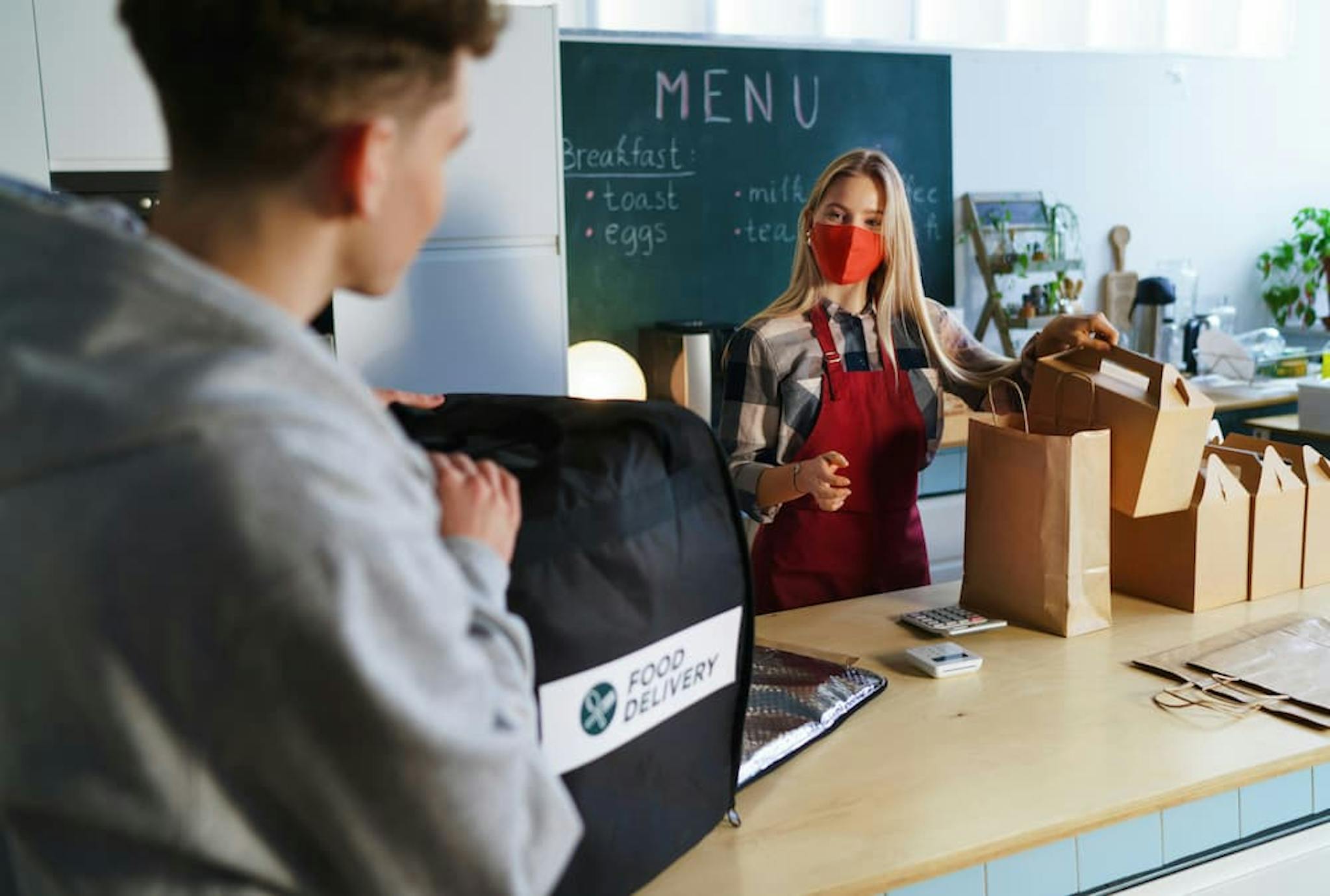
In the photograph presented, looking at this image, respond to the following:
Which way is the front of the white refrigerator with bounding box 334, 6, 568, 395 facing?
toward the camera

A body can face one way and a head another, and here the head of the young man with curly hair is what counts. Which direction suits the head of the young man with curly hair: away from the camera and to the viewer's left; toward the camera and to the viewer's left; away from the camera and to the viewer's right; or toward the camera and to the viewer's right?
away from the camera and to the viewer's right

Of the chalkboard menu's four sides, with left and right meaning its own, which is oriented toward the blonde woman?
front

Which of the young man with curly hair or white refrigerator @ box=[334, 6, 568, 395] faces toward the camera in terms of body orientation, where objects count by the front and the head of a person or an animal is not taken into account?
the white refrigerator

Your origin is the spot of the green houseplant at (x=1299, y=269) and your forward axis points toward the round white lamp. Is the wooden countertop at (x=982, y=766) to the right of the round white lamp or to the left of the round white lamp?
left

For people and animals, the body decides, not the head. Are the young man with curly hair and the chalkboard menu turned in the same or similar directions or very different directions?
very different directions

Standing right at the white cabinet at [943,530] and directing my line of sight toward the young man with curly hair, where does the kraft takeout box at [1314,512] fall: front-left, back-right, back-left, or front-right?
front-left

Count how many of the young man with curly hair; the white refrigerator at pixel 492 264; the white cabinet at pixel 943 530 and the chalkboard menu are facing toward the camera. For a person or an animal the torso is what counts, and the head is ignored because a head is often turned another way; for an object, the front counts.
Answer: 3

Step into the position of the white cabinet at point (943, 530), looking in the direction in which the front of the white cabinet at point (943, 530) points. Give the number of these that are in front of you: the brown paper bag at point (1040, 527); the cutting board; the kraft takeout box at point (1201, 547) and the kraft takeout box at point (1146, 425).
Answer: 3

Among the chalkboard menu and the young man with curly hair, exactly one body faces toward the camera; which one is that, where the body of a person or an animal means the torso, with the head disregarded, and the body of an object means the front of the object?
the chalkboard menu

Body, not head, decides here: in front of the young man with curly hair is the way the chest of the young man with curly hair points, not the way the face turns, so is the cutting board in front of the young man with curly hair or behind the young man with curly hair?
in front

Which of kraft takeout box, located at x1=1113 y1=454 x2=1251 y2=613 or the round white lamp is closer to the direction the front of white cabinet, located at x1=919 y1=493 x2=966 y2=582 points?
the kraft takeout box

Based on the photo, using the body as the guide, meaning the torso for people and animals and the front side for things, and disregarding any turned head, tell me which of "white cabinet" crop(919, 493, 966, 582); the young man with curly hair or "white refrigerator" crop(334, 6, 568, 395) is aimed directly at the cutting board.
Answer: the young man with curly hair

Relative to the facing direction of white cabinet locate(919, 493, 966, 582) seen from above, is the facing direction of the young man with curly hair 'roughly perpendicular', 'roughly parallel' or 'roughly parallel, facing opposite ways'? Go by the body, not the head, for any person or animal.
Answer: roughly parallel, facing opposite ways
